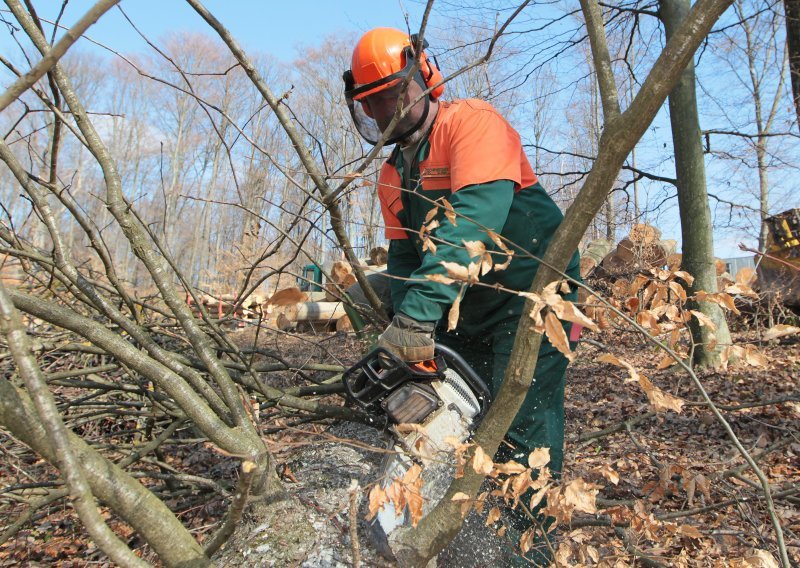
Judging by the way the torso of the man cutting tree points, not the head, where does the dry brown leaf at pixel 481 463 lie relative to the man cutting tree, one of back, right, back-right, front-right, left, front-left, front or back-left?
front-left

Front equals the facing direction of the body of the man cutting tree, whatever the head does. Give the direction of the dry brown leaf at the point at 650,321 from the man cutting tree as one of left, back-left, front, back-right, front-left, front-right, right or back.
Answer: left

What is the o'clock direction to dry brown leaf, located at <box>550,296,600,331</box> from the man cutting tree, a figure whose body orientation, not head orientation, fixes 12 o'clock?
The dry brown leaf is roughly at 10 o'clock from the man cutting tree.

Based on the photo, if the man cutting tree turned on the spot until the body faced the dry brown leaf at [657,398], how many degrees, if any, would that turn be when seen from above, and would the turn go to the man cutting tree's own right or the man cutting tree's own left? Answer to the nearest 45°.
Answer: approximately 90° to the man cutting tree's own left

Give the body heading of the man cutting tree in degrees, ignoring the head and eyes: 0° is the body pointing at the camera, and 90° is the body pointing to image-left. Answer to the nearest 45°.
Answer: approximately 45°

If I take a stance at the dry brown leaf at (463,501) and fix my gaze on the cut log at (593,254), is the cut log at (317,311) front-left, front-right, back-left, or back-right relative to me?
front-left

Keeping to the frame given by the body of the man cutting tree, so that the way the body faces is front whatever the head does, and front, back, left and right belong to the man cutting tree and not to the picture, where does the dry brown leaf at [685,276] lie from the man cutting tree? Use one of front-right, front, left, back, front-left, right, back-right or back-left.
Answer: left

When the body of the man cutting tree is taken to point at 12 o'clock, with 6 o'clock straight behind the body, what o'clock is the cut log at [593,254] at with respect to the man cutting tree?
The cut log is roughly at 5 o'clock from the man cutting tree.

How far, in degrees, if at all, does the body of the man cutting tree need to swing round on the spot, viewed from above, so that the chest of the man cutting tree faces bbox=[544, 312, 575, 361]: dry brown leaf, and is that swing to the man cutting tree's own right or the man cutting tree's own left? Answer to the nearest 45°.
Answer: approximately 45° to the man cutting tree's own left

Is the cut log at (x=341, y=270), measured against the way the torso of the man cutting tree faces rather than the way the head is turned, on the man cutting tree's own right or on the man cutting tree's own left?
on the man cutting tree's own right

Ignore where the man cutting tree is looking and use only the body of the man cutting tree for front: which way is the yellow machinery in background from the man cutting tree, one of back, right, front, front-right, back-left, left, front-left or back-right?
back
